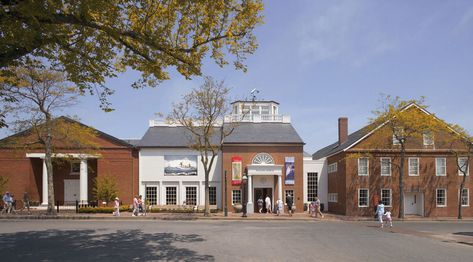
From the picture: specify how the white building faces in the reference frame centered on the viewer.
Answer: facing the viewer

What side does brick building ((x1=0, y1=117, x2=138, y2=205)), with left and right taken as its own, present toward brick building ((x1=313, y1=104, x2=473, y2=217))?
left

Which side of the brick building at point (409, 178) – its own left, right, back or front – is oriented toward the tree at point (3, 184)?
right

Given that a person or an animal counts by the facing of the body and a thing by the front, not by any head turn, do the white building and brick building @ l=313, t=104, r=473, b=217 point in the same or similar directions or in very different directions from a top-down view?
same or similar directions

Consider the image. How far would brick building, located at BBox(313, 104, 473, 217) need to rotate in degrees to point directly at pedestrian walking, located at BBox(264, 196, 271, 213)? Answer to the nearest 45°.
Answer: approximately 90° to its right

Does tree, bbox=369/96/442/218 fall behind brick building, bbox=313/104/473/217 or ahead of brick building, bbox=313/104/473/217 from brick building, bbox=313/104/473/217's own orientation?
ahead

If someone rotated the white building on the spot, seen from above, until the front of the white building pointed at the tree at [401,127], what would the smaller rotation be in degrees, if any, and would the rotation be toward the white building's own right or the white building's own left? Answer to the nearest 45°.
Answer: approximately 45° to the white building's own left

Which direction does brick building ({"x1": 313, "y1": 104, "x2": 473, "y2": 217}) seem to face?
toward the camera

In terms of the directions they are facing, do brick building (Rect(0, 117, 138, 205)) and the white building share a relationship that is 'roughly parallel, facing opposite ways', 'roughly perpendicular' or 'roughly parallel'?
roughly parallel

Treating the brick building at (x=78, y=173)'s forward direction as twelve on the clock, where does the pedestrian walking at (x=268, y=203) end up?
The pedestrian walking is roughly at 10 o'clock from the brick building.

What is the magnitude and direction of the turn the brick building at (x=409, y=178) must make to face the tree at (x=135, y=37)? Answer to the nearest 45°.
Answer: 0° — it already faces it
